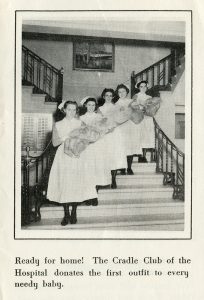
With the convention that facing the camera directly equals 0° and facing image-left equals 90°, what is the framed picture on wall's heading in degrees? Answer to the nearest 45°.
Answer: approximately 0°
